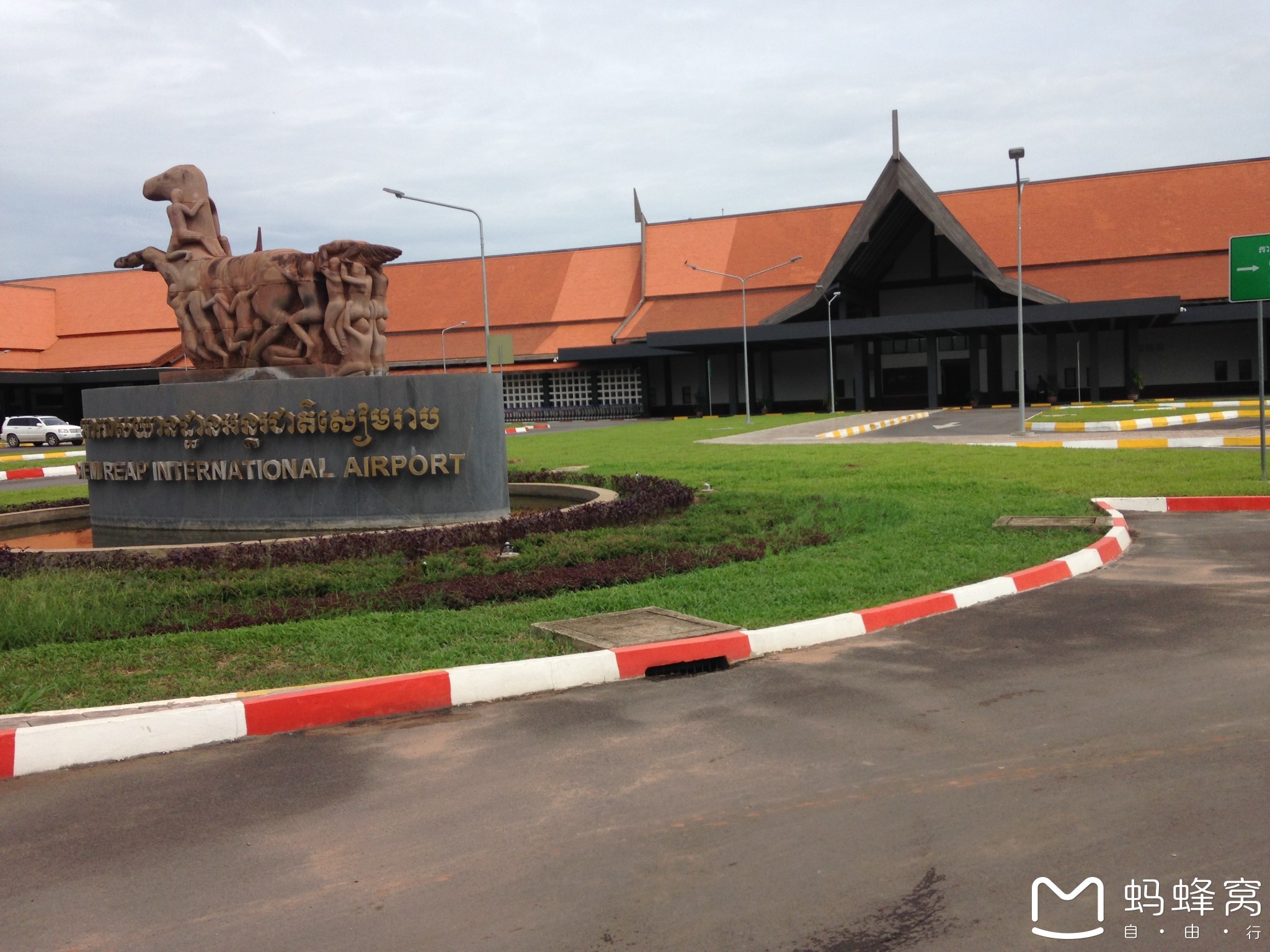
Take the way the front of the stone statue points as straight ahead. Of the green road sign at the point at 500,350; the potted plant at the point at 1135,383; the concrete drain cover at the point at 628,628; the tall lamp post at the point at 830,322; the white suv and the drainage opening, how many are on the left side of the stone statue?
2

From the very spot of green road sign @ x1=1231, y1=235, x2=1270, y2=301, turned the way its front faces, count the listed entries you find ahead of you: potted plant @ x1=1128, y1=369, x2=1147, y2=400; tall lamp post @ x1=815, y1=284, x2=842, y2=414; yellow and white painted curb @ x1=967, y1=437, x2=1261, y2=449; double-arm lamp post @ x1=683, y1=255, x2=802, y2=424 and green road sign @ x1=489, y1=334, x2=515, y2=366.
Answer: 0

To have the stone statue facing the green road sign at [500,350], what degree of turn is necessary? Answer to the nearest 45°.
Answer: approximately 90° to its right

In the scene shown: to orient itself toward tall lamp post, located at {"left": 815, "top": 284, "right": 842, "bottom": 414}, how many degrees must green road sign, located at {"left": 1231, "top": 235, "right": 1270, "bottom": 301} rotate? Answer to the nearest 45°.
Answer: approximately 135° to its right

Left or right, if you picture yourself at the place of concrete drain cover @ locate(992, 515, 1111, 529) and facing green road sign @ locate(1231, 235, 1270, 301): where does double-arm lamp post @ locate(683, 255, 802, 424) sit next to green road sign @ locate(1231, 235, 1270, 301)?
left

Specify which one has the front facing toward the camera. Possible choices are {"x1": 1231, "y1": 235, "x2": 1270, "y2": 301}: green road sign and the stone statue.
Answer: the green road sign

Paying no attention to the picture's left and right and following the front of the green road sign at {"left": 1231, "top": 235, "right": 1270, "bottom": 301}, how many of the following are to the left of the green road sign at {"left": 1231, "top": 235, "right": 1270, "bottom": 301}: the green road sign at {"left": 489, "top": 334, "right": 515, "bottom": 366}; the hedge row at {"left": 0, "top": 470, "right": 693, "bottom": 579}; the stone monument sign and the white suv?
0

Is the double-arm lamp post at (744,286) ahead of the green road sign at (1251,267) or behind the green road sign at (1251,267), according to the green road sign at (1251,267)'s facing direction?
behind

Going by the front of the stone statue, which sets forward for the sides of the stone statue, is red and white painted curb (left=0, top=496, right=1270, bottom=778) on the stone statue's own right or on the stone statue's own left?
on the stone statue's own left

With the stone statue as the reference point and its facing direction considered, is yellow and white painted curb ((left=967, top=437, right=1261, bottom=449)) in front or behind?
behind

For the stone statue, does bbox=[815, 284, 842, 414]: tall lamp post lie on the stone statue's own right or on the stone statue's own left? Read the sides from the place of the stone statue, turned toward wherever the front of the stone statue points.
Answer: on the stone statue's own right

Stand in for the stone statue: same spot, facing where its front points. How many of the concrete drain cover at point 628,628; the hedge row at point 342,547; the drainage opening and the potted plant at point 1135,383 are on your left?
3

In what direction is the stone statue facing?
to the viewer's left

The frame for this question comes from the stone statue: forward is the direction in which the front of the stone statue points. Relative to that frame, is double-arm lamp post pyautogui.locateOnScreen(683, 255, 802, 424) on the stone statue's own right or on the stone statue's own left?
on the stone statue's own right

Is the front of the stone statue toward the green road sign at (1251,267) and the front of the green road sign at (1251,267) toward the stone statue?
no

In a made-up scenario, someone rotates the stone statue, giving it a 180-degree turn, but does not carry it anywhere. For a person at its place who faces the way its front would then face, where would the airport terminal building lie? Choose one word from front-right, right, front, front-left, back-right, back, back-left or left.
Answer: front-left

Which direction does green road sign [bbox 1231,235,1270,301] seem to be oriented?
toward the camera

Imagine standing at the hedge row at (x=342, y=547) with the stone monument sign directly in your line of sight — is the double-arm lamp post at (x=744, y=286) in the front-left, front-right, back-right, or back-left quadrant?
front-right

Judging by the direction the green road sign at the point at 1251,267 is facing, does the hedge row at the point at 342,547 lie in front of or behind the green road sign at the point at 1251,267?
in front

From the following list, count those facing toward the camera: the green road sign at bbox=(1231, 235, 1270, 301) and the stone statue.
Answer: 1

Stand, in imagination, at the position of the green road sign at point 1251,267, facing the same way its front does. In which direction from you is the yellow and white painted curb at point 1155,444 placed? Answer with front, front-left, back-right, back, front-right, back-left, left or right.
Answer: back

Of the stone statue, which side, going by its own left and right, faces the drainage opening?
left
